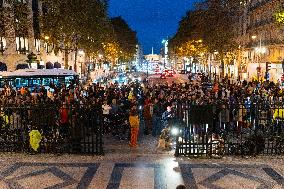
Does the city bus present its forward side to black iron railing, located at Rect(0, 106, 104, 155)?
no

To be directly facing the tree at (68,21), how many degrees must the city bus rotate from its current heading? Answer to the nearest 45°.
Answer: approximately 90° to its left

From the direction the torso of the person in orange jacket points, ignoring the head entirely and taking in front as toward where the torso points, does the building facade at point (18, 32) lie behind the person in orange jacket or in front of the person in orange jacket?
in front

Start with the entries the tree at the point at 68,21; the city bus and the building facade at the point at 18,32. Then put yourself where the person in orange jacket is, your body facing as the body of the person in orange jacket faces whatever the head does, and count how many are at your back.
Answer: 0

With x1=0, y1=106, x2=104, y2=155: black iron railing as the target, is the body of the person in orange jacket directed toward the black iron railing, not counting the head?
no

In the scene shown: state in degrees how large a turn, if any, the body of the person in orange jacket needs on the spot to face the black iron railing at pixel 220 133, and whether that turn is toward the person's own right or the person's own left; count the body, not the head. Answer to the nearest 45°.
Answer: approximately 90° to the person's own right

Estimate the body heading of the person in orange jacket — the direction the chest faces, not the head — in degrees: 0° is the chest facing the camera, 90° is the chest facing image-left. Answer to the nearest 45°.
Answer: approximately 180°

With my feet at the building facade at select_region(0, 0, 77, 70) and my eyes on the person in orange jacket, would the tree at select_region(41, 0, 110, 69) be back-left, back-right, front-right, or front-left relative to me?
front-left

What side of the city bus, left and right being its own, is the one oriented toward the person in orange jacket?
right

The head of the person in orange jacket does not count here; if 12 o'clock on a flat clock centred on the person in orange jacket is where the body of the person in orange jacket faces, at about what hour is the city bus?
The city bus is roughly at 11 o'clock from the person in orange jacket.

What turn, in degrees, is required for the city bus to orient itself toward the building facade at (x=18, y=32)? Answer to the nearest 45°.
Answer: approximately 90° to its left

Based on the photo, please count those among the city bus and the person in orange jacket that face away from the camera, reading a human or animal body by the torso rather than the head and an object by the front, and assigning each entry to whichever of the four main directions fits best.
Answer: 1

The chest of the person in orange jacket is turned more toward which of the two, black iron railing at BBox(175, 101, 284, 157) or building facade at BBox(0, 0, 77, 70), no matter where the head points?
the building facade

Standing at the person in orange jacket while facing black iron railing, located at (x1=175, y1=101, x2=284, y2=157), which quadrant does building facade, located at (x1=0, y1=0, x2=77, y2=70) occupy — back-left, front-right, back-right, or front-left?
back-left
